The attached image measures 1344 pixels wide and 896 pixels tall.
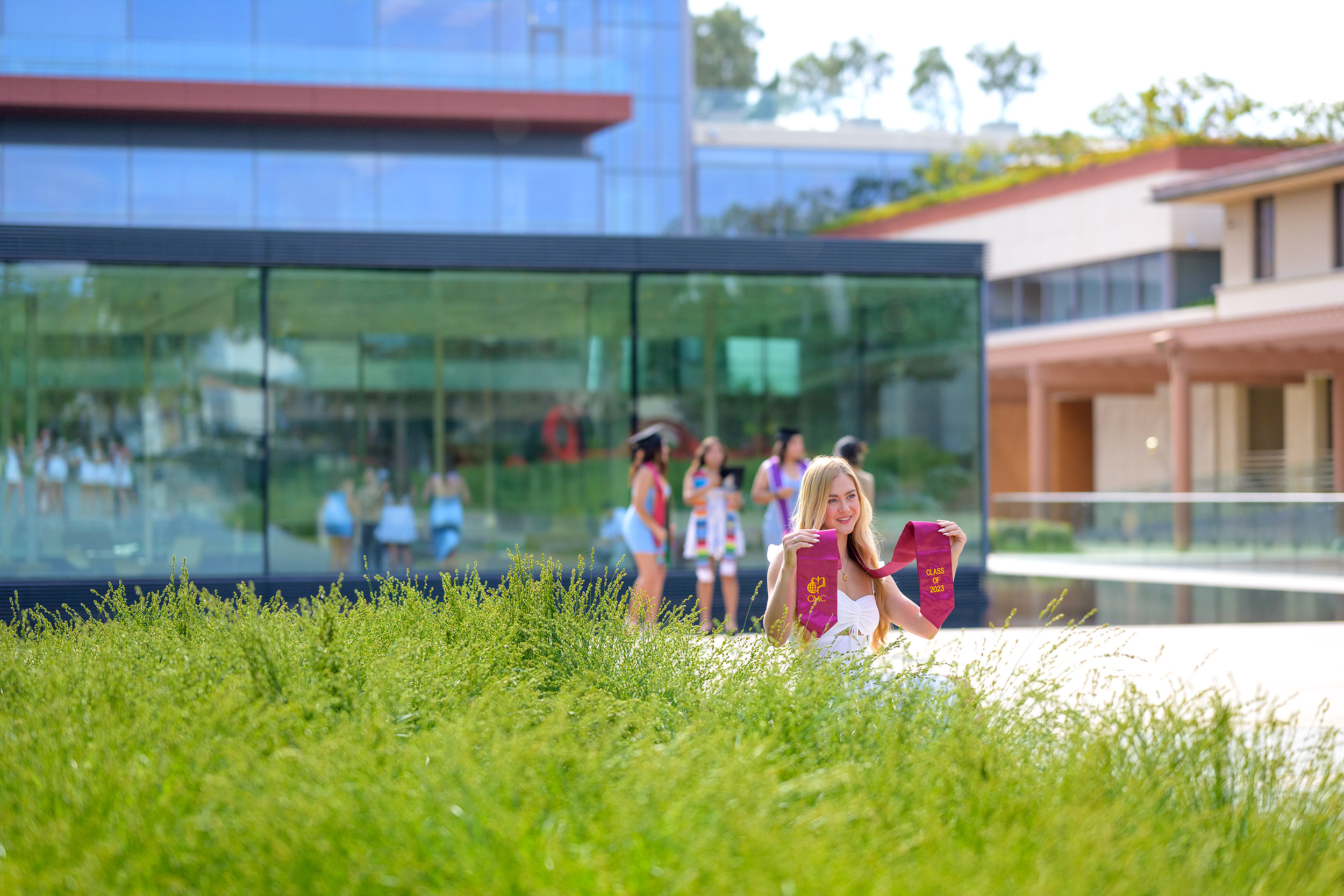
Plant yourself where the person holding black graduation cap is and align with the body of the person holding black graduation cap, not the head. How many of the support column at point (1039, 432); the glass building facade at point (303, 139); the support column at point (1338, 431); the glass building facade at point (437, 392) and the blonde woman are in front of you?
1

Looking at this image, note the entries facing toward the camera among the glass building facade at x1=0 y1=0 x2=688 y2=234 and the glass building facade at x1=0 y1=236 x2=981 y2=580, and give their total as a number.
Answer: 2

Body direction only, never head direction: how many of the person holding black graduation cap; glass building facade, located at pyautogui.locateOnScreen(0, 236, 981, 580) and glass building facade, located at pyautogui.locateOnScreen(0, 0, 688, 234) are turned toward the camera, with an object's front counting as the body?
3

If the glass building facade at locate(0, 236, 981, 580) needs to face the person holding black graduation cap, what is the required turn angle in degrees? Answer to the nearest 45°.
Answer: approximately 45° to its left

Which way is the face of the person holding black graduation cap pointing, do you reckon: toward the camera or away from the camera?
toward the camera

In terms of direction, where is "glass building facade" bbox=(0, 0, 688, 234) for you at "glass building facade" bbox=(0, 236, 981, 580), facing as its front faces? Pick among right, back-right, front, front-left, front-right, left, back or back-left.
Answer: back

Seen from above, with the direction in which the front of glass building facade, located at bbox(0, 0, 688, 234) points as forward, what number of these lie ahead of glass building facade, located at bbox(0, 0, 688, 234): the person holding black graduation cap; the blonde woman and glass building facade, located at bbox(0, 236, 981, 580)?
3

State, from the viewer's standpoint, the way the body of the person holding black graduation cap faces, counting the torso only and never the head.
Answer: toward the camera

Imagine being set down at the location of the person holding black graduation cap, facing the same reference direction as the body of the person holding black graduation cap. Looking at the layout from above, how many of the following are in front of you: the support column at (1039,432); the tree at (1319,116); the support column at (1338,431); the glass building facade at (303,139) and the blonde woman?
1

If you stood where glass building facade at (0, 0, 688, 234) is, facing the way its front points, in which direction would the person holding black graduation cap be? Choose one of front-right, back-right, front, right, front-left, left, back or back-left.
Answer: front

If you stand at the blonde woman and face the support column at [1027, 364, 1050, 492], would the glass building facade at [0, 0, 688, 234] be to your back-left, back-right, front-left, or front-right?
front-left

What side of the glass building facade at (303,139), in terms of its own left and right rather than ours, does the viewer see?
front

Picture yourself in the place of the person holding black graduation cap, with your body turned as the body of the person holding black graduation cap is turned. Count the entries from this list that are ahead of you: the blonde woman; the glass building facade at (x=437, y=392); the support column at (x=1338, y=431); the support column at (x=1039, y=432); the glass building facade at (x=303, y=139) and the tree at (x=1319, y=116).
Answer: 1
